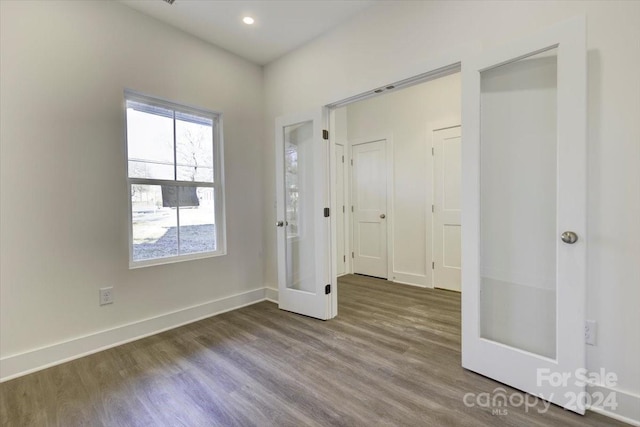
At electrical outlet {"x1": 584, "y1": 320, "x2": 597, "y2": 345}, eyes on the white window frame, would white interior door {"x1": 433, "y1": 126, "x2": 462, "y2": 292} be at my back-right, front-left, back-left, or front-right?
front-right

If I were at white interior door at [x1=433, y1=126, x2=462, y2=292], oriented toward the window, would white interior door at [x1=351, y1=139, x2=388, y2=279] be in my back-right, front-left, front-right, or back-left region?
front-right

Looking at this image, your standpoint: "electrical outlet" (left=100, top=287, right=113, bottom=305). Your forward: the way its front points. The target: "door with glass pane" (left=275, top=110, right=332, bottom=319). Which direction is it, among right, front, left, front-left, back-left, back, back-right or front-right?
left

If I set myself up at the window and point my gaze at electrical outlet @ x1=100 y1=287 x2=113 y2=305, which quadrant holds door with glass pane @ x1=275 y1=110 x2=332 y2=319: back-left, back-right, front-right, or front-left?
back-left

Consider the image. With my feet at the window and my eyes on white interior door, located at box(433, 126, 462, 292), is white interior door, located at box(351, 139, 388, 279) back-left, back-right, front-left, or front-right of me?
front-left

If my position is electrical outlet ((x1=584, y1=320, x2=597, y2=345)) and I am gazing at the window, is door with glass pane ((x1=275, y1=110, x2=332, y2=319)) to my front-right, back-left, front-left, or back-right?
front-right

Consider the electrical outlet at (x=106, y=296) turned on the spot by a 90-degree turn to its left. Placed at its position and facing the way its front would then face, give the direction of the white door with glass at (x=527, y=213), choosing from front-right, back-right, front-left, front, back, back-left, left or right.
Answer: front-right

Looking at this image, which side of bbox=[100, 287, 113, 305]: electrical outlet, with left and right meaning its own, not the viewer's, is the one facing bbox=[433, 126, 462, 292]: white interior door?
left

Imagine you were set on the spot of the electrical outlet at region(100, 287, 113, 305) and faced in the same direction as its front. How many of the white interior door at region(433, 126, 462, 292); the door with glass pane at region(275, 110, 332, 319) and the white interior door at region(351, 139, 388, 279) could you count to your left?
3
